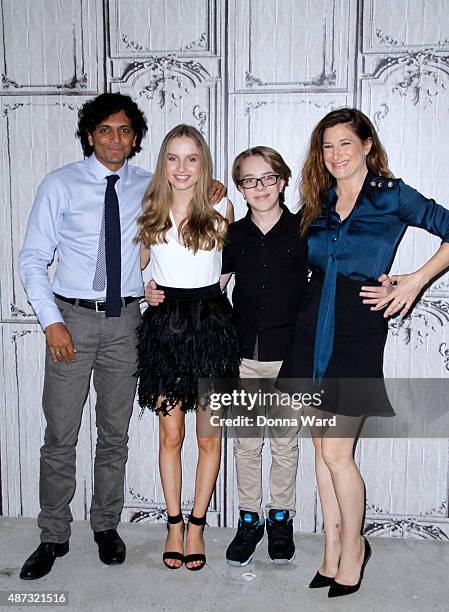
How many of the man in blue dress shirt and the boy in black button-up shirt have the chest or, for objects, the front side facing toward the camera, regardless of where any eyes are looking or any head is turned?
2

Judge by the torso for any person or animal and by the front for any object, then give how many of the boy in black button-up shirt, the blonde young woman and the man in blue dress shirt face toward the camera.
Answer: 3

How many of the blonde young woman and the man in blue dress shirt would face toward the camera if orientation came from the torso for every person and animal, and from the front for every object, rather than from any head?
2

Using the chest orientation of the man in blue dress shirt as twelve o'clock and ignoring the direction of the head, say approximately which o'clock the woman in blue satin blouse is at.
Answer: The woman in blue satin blouse is roughly at 10 o'clock from the man in blue dress shirt.

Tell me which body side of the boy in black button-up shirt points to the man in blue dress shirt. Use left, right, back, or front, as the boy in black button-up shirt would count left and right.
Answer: right

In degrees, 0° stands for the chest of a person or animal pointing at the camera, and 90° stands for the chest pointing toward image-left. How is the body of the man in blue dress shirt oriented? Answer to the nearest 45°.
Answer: approximately 0°

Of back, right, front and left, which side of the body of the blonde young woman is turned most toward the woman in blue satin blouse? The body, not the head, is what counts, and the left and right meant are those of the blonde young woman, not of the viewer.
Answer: left
